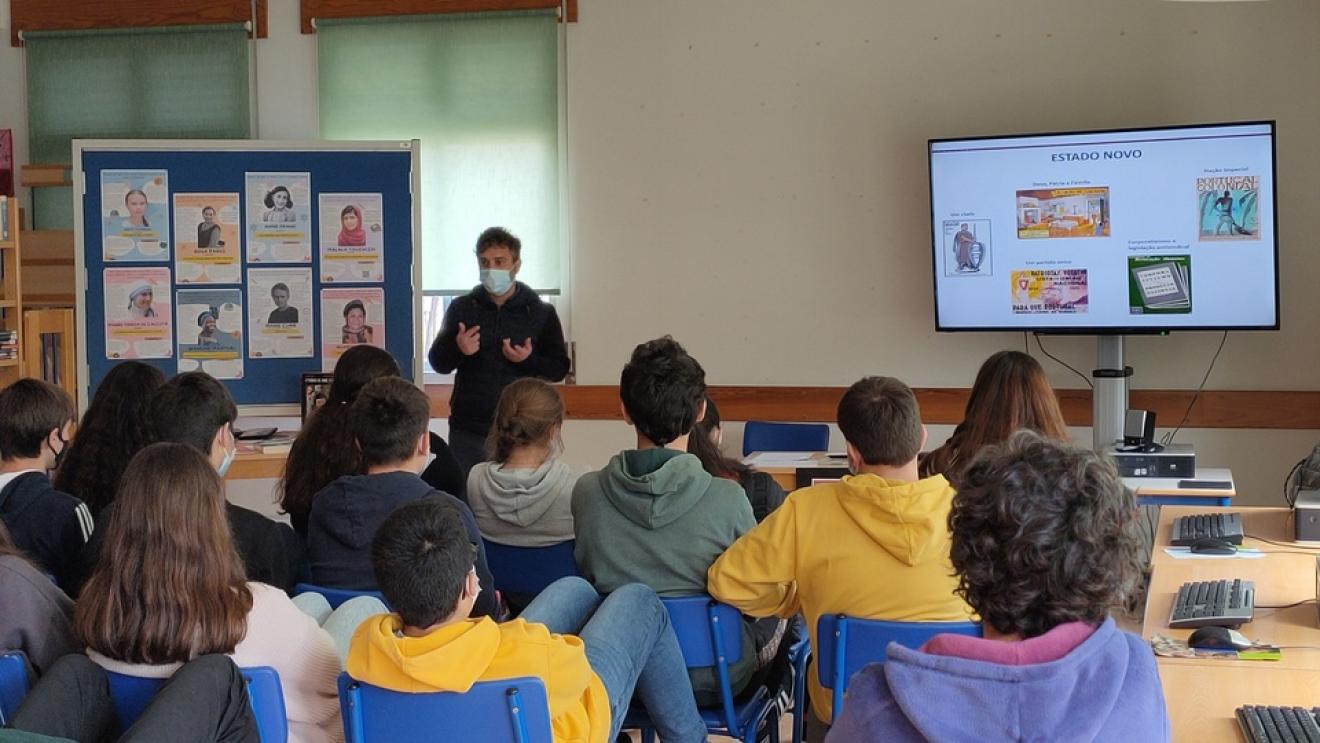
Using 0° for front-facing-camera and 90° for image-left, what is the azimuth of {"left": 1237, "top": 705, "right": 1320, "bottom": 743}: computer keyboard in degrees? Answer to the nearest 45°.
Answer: approximately 90°

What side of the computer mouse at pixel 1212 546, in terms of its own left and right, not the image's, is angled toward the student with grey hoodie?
back

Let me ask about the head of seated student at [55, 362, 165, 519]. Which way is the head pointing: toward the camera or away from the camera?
away from the camera

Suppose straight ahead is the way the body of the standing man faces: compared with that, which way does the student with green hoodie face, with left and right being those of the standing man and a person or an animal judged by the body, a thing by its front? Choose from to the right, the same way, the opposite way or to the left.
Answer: the opposite way

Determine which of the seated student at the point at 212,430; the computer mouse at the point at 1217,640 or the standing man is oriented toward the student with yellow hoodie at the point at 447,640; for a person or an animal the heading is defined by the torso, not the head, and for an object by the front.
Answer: the standing man

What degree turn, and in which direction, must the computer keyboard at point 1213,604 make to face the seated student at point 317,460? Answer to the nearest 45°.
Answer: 0° — it already faces them

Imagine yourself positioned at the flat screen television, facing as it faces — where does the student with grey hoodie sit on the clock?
The student with grey hoodie is roughly at 1 o'clock from the flat screen television.

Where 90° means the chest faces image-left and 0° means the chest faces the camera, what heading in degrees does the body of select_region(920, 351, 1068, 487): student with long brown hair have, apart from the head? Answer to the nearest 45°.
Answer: approximately 180°

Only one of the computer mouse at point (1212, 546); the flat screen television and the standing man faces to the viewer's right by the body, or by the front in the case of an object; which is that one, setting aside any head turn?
the computer mouse

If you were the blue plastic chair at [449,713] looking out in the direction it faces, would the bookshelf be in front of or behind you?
in front

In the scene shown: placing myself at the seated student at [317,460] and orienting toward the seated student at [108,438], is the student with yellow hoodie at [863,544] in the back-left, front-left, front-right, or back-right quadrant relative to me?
back-left

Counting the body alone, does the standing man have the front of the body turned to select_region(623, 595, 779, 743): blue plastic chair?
yes

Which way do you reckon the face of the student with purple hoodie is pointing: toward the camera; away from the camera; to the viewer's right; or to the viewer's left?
away from the camera

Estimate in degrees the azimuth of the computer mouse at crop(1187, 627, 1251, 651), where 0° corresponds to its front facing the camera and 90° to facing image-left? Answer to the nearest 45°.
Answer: approximately 270°
